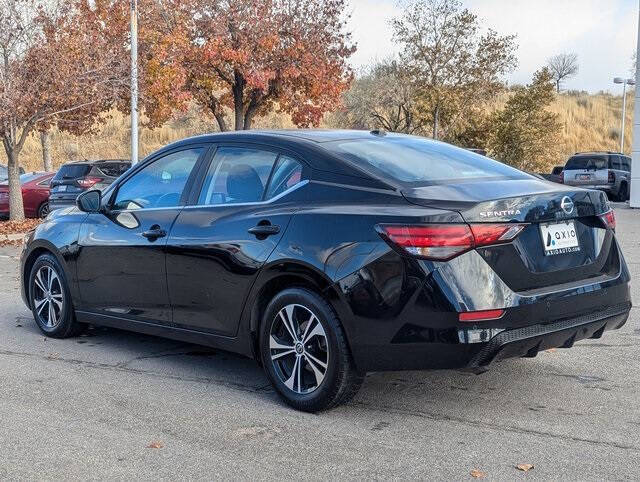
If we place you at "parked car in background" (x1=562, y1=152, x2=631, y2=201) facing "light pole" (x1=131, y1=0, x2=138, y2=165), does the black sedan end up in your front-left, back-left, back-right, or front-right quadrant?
front-left

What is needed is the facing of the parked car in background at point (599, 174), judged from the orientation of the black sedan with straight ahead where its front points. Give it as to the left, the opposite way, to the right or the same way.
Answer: to the right

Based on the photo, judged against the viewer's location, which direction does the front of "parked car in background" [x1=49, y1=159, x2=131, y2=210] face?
facing away from the viewer and to the right of the viewer

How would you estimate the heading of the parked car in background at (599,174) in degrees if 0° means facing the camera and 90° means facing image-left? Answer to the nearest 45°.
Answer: approximately 225°

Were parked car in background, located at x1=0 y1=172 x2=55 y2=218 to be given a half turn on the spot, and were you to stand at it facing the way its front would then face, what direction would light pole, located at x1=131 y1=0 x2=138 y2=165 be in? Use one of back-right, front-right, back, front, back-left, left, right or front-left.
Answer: left

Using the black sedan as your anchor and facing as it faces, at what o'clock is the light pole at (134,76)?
The light pole is roughly at 1 o'clock from the black sedan.

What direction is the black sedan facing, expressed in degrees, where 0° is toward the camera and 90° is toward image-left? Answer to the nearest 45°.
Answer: approximately 135°

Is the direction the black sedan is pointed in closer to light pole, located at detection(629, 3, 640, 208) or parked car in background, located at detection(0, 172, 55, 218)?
the parked car in background

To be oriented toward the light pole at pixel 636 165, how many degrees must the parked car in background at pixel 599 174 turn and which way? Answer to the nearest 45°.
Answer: approximately 135° to its right

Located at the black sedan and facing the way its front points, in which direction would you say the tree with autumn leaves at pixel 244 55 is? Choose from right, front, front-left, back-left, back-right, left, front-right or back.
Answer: front-right

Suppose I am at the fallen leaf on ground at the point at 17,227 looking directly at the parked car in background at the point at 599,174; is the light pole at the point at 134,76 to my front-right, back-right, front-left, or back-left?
front-left

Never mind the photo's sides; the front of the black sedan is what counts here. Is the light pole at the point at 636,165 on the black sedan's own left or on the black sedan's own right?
on the black sedan's own right

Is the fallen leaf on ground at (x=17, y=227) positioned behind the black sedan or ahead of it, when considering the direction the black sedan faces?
ahead

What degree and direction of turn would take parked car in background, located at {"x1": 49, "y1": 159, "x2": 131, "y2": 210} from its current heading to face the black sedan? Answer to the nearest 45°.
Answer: approximately 135° to its right

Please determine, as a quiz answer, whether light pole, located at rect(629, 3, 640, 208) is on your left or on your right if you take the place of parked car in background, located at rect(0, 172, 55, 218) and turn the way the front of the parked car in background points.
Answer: on your right

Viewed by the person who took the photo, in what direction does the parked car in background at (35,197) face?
facing away from the viewer and to the right of the viewer

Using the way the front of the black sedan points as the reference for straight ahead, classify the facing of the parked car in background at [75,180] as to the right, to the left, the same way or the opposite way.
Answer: to the right

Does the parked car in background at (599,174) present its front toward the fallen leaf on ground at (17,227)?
no
